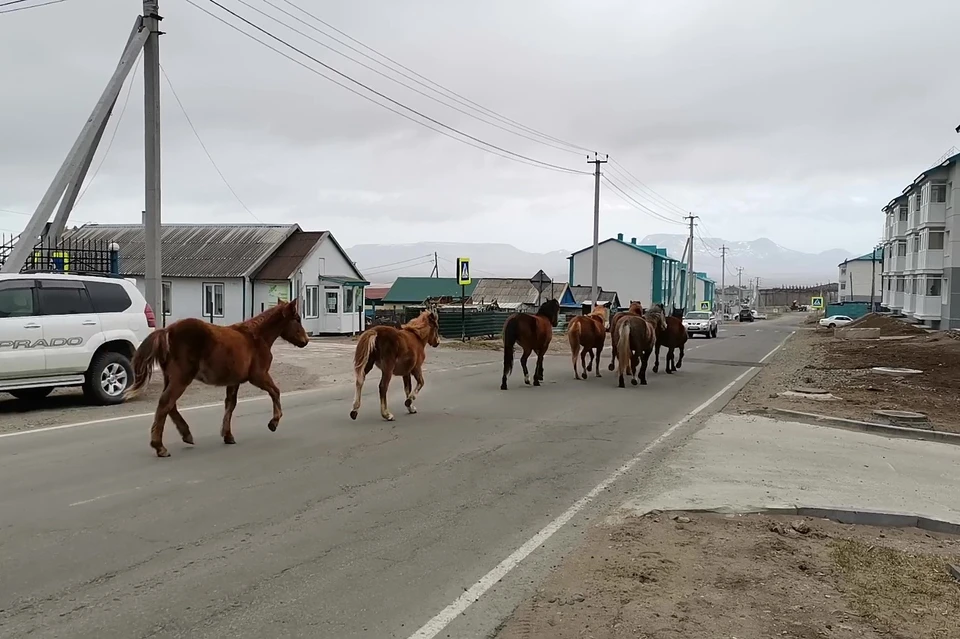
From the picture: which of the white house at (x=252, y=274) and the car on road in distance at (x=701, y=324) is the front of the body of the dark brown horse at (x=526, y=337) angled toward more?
the car on road in distance

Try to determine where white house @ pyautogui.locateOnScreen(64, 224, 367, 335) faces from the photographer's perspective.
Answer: facing the viewer and to the right of the viewer

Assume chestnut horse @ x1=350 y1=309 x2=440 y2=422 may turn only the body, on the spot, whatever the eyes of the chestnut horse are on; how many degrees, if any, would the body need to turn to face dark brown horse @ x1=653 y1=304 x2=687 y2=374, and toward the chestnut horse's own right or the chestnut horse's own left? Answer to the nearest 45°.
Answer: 0° — it already faces it

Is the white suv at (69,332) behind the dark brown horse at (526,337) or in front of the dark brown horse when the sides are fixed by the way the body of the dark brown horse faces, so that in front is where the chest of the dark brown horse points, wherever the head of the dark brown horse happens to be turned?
behind

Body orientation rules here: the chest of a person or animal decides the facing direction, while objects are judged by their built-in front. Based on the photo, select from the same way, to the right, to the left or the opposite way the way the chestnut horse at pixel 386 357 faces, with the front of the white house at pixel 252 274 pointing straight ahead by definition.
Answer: to the left

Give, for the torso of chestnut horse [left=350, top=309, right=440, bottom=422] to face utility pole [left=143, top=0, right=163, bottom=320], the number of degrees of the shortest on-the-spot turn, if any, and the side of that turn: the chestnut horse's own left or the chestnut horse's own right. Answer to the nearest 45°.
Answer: approximately 90° to the chestnut horse's own left

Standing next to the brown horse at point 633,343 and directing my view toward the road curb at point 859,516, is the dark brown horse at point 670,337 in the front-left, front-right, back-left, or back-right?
back-left

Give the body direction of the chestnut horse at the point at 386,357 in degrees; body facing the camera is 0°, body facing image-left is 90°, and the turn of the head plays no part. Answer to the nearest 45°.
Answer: approximately 225°

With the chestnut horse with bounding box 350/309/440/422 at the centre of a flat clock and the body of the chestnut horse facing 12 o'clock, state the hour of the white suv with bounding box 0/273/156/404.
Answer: The white suv is roughly at 8 o'clock from the chestnut horse.

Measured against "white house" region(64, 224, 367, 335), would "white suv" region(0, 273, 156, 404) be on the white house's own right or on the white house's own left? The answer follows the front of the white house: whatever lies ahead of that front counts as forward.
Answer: on the white house's own right

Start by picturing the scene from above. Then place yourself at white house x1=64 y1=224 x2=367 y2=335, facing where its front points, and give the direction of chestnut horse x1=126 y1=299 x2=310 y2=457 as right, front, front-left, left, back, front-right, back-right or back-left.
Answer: front-right

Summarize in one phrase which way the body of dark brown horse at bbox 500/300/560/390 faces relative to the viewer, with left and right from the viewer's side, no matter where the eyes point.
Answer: facing away from the viewer and to the right of the viewer

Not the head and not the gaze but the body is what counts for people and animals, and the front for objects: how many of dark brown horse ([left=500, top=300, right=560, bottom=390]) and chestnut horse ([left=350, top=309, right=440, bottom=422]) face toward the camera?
0

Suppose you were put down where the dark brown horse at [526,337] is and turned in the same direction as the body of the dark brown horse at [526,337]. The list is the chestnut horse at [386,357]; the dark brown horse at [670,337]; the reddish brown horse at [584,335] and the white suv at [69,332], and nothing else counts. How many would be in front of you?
2

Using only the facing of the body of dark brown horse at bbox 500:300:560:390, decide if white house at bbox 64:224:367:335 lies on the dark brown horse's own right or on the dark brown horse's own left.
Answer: on the dark brown horse's own left
